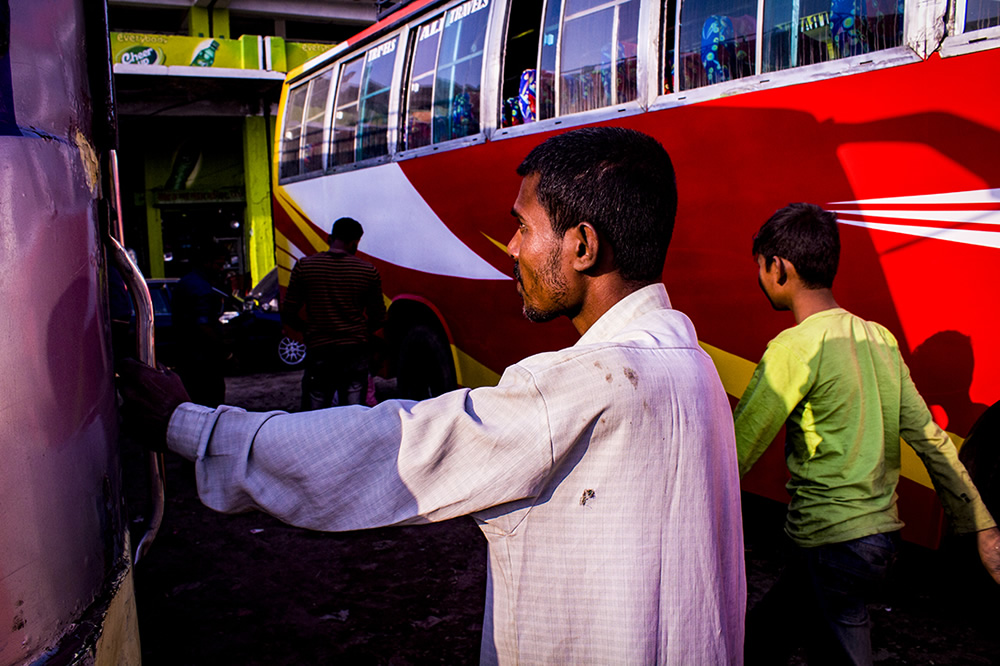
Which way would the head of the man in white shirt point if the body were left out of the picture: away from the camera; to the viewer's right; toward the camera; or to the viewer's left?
to the viewer's left

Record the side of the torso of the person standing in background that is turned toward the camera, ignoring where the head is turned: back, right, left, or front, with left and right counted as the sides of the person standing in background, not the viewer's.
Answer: back

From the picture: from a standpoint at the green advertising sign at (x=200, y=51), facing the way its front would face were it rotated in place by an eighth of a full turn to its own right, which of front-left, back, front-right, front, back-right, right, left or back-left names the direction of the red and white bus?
front-left

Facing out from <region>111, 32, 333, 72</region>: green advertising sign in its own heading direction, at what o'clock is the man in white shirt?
The man in white shirt is roughly at 12 o'clock from the green advertising sign.

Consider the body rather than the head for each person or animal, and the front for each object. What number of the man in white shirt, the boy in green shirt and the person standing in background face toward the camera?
0

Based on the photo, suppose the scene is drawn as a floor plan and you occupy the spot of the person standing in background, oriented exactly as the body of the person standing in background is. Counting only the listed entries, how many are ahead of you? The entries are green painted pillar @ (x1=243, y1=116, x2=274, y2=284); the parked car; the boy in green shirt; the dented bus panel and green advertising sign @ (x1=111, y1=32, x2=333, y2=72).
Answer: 3

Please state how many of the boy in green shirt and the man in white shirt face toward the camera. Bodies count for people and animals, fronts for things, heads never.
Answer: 0

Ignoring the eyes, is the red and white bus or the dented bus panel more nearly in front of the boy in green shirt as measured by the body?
the red and white bus

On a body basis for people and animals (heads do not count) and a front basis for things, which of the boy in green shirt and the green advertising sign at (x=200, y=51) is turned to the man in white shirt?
the green advertising sign

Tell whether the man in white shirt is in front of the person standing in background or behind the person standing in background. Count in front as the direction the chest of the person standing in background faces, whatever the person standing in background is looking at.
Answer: behind

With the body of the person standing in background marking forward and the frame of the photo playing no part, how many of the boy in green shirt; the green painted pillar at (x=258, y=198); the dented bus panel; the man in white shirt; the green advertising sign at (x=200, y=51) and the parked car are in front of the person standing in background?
3

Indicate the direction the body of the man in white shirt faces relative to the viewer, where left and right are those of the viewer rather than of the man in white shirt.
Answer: facing away from the viewer and to the left of the viewer

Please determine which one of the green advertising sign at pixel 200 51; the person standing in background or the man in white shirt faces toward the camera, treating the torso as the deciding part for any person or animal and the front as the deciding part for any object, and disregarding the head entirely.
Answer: the green advertising sign

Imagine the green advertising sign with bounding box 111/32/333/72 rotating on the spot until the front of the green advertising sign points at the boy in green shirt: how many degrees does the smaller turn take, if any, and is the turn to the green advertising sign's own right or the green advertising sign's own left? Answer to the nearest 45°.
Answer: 0° — it already faces them

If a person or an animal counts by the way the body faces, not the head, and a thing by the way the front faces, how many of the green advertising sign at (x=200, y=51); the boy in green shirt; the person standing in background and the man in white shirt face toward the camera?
1

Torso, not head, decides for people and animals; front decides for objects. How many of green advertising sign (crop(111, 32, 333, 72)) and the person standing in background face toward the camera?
1

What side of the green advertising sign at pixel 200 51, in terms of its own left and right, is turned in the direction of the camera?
front
